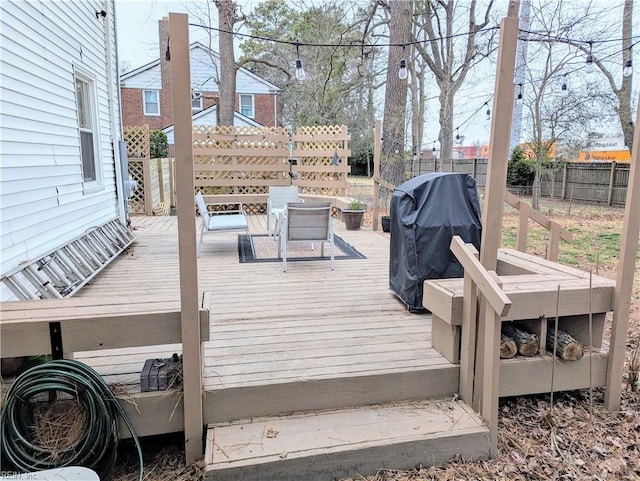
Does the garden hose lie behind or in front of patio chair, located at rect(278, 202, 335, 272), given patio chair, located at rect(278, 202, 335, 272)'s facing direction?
behind

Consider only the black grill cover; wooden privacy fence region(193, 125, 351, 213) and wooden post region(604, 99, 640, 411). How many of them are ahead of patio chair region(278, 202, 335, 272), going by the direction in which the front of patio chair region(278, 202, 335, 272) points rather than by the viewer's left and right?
1

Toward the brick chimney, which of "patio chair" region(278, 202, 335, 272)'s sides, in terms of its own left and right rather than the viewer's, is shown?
front

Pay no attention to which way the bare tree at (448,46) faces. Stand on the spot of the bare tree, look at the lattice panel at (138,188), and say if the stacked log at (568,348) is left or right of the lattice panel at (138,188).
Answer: left

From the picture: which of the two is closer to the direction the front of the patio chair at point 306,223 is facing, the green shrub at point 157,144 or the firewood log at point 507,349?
the green shrub

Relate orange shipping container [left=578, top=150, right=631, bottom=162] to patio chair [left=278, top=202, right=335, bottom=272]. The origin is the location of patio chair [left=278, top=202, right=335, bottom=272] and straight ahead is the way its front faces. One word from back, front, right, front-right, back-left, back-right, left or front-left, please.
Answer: front-right

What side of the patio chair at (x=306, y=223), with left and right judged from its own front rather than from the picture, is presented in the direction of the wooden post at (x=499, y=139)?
back

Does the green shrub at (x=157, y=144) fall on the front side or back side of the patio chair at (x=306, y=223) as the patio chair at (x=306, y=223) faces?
on the front side

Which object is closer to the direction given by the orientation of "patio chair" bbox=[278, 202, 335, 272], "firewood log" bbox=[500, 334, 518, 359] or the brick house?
the brick house

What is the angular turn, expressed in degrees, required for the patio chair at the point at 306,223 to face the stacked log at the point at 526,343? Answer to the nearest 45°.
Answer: approximately 135° to its right

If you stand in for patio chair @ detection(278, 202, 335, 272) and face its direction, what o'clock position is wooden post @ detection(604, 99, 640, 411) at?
The wooden post is roughly at 5 o'clock from the patio chair.

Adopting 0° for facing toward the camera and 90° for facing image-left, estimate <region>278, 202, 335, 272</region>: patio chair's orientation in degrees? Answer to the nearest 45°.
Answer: approximately 180°

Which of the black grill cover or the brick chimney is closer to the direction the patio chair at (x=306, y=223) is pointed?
the brick chimney

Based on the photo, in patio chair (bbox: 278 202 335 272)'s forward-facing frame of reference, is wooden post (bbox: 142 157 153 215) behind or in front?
in front
